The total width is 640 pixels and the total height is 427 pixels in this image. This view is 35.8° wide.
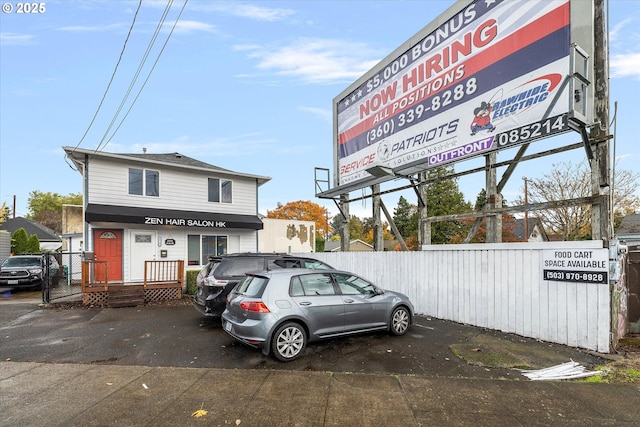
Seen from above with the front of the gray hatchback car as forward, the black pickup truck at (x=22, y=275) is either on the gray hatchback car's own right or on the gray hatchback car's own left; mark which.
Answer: on the gray hatchback car's own left

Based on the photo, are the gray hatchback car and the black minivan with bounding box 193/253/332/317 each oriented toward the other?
no

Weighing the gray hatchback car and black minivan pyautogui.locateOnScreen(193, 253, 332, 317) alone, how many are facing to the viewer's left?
0

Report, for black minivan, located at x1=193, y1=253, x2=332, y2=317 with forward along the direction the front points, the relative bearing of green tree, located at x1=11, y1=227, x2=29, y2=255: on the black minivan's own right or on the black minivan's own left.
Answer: on the black minivan's own left

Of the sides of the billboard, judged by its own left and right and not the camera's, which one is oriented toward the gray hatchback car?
front

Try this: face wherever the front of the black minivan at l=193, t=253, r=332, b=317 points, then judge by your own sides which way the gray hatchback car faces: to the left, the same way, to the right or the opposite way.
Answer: the same way

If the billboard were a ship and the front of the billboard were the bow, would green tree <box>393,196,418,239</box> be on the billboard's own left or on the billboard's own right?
on the billboard's own right

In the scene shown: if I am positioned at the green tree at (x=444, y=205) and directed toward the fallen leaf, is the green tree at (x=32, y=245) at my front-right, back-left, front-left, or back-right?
front-right

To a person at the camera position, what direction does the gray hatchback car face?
facing away from the viewer and to the right of the viewer

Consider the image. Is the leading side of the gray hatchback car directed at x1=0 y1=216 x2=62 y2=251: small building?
no

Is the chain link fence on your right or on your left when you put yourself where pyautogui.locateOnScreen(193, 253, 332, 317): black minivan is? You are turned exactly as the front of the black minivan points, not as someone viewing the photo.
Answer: on your left

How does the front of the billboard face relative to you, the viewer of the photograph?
facing the viewer and to the left of the viewer

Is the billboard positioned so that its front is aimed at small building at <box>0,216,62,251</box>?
no

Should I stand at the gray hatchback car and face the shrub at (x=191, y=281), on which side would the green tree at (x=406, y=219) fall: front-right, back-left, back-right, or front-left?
front-right

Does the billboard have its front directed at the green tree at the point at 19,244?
no
